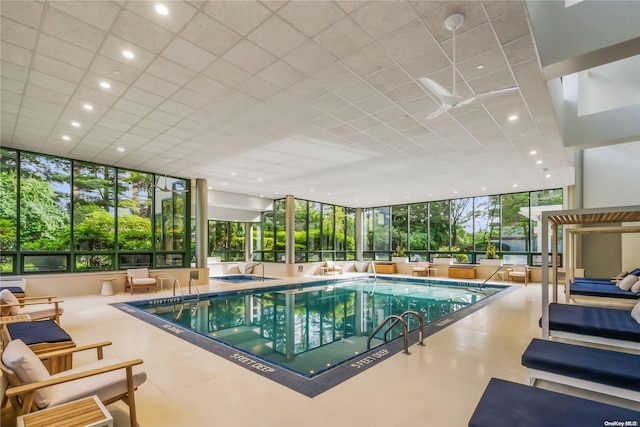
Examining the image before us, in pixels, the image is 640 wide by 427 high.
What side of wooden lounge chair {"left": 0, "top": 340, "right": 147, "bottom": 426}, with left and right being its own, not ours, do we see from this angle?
right

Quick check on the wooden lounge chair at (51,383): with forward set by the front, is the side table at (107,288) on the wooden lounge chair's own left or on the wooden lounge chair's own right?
on the wooden lounge chair's own left

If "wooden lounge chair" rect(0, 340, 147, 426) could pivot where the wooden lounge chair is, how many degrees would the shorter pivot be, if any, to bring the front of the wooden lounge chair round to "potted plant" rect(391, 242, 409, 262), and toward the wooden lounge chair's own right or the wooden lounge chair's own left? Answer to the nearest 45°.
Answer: approximately 45° to the wooden lounge chair's own left

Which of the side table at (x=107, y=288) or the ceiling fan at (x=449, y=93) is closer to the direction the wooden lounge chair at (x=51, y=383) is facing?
the ceiling fan

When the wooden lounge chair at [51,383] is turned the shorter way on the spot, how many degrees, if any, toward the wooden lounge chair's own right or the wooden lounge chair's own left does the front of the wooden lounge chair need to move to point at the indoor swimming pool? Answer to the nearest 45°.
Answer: approximately 45° to the wooden lounge chair's own left

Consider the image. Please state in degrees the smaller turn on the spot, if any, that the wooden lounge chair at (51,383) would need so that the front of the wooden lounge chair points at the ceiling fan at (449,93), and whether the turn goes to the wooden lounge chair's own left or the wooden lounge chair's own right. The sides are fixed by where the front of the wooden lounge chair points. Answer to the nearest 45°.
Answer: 0° — it already faces it
